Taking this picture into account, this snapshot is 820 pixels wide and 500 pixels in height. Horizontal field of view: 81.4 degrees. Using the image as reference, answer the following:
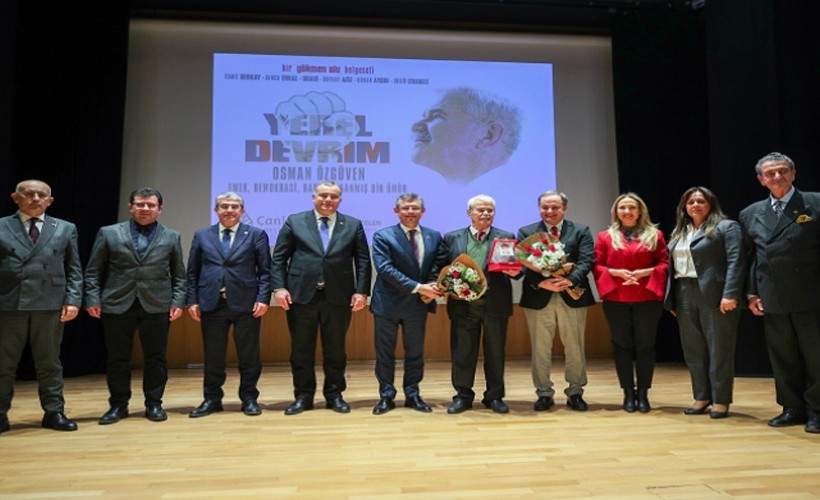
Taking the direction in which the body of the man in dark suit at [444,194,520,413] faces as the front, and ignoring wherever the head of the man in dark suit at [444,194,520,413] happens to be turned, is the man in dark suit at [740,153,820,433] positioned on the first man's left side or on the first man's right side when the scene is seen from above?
on the first man's left side

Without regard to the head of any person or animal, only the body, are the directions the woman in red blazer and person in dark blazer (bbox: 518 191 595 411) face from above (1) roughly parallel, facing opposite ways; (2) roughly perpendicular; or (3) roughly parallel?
roughly parallel

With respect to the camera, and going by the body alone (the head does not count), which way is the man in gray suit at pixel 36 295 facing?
toward the camera

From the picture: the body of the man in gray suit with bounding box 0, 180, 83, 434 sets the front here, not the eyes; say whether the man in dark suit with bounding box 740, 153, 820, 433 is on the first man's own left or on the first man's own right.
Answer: on the first man's own left

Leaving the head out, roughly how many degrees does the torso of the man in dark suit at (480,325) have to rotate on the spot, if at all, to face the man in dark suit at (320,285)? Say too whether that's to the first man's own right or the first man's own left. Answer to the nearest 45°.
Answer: approximately 90° to the first man's own right

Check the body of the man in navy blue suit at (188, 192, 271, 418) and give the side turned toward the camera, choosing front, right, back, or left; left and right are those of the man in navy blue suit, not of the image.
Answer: front

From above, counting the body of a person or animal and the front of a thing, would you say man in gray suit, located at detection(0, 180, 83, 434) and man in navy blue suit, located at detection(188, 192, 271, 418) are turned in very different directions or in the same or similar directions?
same or similar directions

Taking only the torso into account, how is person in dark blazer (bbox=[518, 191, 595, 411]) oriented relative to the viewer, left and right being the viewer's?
facing the viewer

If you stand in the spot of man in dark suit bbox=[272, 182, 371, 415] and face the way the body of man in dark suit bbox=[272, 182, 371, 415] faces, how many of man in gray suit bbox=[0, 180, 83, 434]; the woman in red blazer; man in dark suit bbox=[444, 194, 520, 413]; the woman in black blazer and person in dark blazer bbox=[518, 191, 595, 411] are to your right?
1

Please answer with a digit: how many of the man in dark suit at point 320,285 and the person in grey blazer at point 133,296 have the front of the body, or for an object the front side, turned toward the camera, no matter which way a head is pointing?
2

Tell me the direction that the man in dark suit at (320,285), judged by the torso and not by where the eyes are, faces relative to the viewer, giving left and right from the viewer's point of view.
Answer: facing the viewer

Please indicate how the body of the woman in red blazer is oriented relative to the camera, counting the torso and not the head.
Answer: toward the camera
